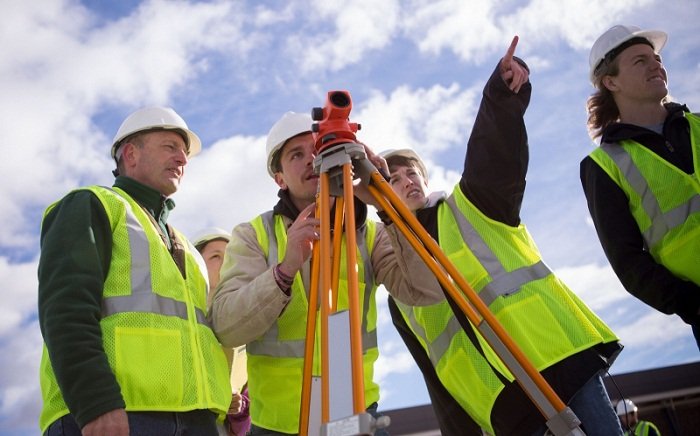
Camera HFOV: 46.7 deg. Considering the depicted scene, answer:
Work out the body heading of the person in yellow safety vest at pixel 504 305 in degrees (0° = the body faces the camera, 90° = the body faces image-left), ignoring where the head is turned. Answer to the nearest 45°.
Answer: approximately 45°

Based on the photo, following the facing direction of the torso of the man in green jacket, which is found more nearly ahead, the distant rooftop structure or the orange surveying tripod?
the orange surveying tripod

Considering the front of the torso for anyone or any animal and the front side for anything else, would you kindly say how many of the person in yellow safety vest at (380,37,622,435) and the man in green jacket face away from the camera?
0

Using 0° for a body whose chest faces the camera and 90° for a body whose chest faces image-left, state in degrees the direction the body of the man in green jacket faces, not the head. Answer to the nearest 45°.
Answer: approximately 315°

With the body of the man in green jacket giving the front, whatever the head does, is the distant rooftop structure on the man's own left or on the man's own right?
on the man's own left

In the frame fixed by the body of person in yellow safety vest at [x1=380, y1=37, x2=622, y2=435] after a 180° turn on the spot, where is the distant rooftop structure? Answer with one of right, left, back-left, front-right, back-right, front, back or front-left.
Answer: front-left
